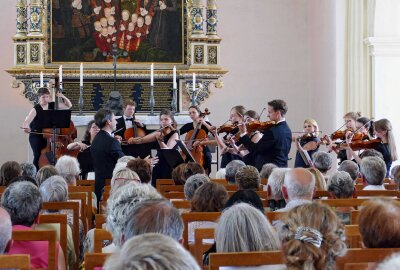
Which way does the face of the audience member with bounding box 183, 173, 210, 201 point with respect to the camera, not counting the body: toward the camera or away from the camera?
away from the camera

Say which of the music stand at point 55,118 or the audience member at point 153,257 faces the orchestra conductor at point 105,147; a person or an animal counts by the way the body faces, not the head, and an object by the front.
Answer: the audience member

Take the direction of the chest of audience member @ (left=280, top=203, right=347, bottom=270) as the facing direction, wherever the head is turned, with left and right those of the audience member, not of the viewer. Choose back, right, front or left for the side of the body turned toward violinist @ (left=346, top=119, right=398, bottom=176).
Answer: front

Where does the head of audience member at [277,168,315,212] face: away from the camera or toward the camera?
away from the camera

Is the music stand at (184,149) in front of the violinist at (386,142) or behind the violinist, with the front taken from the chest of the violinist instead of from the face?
in front

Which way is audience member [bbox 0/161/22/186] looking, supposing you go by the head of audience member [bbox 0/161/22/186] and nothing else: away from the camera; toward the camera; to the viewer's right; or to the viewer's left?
away from the camera

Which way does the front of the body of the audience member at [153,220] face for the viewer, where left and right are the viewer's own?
facing away from the viewer

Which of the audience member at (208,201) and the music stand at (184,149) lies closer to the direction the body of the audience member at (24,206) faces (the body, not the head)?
the music stand

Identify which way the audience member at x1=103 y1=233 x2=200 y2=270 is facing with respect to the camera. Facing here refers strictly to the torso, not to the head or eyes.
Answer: away from the camera

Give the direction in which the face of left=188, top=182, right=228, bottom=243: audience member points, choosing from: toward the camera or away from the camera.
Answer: away from the camera

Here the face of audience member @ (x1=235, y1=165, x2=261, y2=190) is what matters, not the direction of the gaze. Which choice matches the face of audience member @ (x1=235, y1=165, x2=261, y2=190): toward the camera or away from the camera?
away from the camera

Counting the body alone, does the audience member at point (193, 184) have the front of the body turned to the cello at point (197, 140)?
yes

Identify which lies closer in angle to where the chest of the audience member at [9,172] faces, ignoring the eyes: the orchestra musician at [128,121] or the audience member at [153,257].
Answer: the orchestra musician

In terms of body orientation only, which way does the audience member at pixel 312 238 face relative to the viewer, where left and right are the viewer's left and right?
facing away from the viewer

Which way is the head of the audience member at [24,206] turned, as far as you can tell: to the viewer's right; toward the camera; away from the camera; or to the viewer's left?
away from the camera

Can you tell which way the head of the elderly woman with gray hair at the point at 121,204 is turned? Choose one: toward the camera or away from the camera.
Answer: away from the camera
